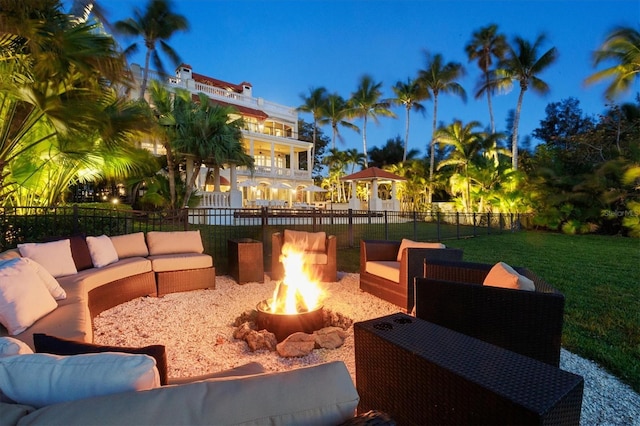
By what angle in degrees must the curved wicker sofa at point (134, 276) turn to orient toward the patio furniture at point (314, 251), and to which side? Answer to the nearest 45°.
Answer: approximately 45° to its left

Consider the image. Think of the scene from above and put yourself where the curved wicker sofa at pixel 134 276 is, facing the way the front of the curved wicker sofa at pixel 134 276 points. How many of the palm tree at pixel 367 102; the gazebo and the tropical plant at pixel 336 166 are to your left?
3

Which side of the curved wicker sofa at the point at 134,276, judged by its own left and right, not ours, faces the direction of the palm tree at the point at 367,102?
left

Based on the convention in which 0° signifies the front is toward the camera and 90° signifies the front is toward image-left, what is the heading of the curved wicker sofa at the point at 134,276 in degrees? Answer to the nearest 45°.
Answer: approximately 315°

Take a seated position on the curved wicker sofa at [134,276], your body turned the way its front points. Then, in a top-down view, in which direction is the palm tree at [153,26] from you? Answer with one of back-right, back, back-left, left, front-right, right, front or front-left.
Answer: back-left
